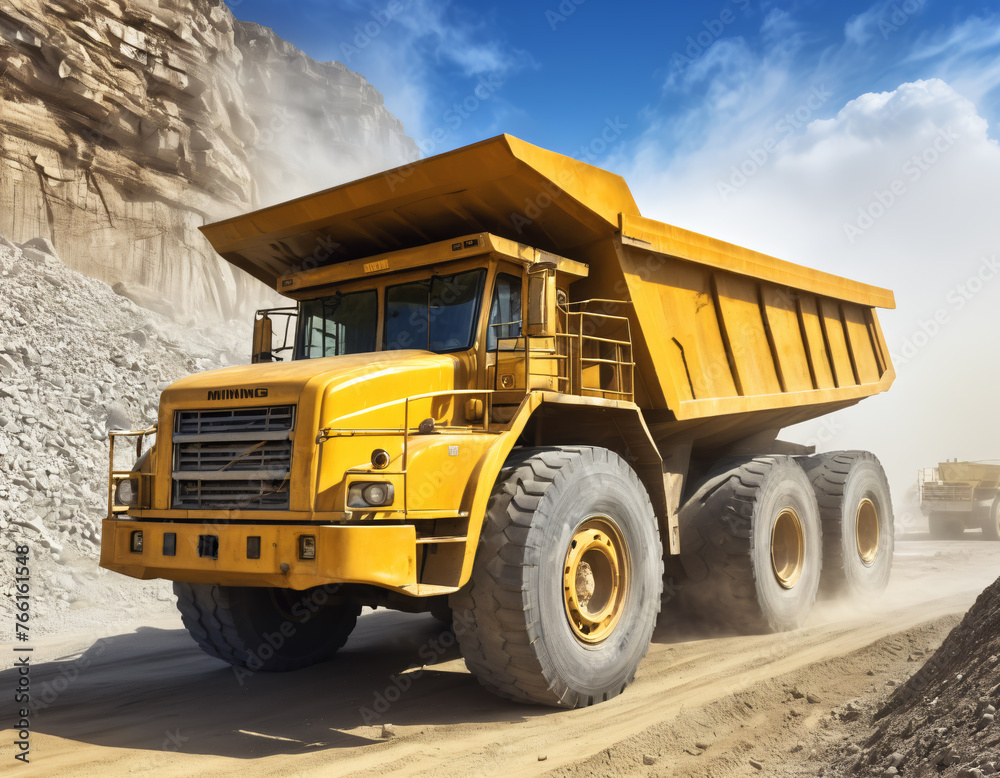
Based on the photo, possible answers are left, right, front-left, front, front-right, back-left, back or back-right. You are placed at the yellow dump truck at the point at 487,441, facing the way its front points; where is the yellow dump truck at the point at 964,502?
back

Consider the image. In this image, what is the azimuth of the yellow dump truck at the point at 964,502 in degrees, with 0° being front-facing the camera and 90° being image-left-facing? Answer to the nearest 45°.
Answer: approximately 45°

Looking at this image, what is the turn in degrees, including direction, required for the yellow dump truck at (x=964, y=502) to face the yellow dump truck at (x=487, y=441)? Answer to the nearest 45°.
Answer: approximately 45° to its left

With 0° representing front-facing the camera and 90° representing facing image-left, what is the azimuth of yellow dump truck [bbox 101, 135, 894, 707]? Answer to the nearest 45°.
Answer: approximately 45°
